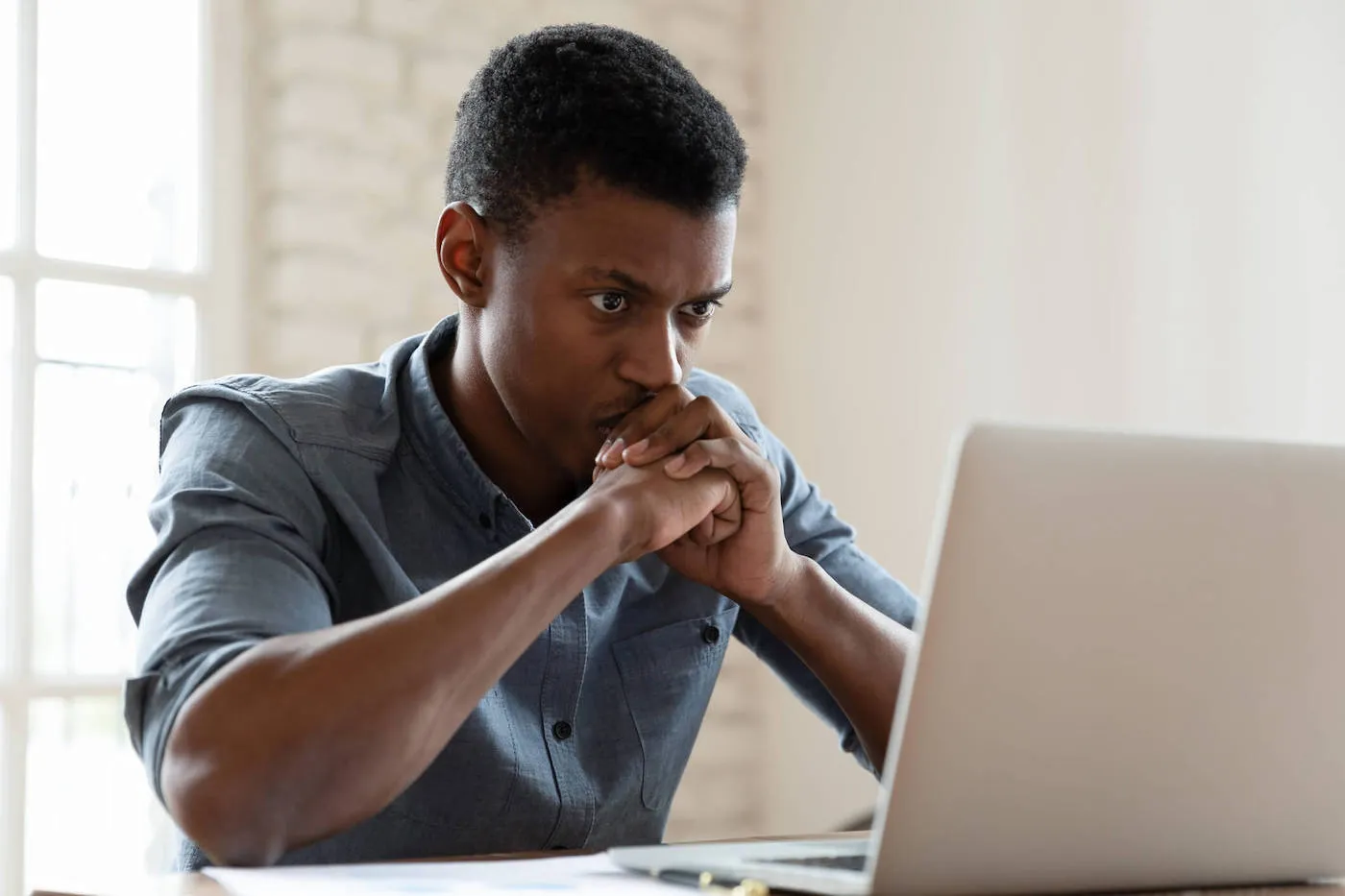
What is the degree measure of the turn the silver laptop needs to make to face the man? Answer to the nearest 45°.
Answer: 0° — it already faces them

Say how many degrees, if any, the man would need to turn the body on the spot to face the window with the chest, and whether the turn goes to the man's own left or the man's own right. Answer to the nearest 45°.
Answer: approximately 180°

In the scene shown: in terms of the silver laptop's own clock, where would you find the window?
The window is roughly at 12 o'clock from the silver laptop.

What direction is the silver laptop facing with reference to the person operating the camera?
facing away from the viewer and to the left of the viewer

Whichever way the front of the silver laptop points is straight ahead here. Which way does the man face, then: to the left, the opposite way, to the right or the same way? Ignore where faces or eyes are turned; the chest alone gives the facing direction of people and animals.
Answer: the opposite way

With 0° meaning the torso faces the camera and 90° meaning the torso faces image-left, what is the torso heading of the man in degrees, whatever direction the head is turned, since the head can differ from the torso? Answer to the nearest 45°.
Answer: approximately 315°
